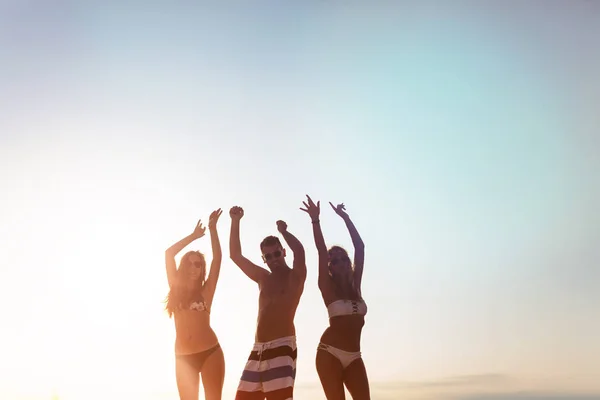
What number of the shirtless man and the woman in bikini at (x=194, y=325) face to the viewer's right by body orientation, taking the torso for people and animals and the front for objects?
0

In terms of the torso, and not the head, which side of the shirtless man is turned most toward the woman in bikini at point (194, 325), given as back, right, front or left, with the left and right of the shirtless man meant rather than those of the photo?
right

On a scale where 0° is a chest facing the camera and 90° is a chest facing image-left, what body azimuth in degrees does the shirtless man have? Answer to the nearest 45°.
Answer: approximately 45°

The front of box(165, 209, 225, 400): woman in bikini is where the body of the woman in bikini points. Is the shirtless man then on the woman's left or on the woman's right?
on the woman's left

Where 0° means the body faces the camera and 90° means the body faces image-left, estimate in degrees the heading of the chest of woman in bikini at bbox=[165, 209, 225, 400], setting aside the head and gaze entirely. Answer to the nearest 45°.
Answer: approximately 0°

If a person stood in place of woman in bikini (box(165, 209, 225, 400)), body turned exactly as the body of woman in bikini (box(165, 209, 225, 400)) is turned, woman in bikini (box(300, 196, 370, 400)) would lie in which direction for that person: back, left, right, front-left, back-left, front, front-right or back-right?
left
